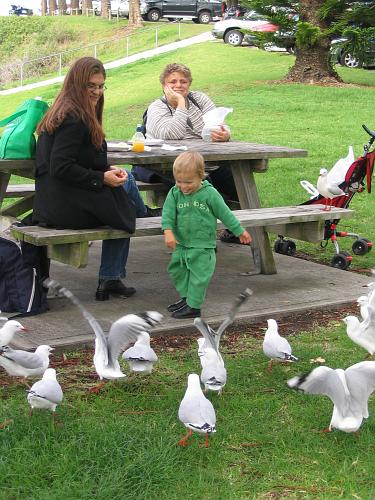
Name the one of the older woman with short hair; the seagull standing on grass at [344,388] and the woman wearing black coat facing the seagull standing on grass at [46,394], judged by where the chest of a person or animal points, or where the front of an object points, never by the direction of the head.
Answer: the older woman with short hair

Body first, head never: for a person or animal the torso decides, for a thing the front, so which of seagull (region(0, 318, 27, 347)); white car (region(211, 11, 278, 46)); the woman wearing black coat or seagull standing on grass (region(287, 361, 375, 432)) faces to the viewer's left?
the white car

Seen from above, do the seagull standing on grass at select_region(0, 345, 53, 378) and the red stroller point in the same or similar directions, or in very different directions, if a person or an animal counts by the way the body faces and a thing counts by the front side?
very different directions

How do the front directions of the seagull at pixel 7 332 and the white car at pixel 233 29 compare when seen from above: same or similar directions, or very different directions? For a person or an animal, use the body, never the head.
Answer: very different directions

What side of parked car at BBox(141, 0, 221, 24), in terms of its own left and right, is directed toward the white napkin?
left

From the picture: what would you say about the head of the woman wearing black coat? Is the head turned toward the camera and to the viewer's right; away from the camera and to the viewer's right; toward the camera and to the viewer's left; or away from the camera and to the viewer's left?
toward the camera and to the viewer's right

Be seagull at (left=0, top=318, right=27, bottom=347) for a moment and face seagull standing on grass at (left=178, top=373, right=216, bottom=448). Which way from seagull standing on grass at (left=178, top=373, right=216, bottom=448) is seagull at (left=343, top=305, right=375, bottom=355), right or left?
left

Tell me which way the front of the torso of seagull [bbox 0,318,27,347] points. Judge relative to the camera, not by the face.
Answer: to the viewer's right

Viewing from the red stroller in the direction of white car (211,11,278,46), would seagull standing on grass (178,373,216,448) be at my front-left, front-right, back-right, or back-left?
back-left

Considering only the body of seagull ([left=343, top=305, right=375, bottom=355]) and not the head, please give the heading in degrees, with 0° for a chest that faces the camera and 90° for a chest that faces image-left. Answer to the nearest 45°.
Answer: approximately 90°

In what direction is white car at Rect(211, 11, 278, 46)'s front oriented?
to the viewer's left
